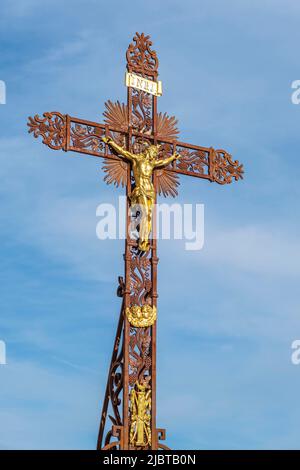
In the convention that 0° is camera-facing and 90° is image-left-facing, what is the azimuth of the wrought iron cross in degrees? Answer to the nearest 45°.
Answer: approximately 315°

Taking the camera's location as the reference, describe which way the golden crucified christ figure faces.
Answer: facing the viewer and to the right of the viewer
